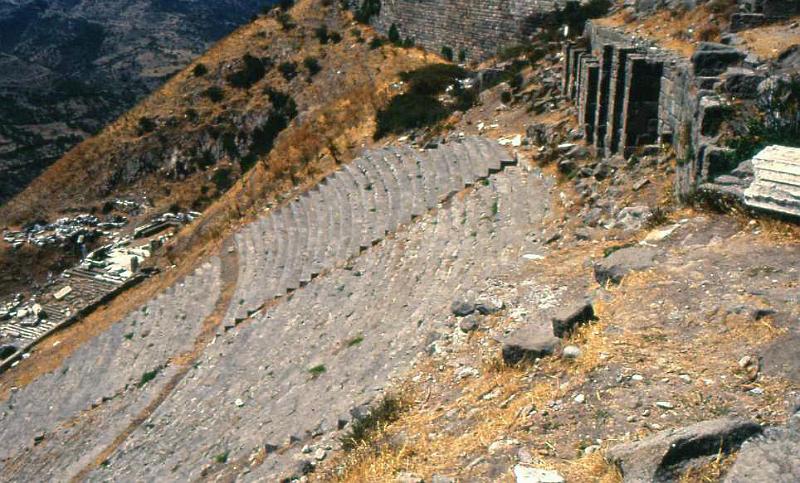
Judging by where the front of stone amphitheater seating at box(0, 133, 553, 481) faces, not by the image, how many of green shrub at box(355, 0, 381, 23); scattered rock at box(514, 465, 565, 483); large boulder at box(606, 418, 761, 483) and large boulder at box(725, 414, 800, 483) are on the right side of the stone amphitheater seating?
1

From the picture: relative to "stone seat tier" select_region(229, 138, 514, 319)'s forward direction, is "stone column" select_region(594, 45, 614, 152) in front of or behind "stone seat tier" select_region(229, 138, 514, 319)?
behind

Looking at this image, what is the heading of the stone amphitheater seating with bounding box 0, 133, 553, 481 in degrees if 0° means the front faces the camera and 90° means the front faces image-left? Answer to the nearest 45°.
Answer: approximately 90°

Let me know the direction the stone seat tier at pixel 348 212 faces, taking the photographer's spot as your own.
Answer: facing to the left of the viewer

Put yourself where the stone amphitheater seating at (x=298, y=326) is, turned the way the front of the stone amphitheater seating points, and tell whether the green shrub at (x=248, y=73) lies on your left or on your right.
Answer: on your right

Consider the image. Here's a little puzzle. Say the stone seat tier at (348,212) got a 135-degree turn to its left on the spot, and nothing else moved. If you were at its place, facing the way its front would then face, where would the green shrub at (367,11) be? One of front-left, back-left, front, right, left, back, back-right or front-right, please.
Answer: back-left
